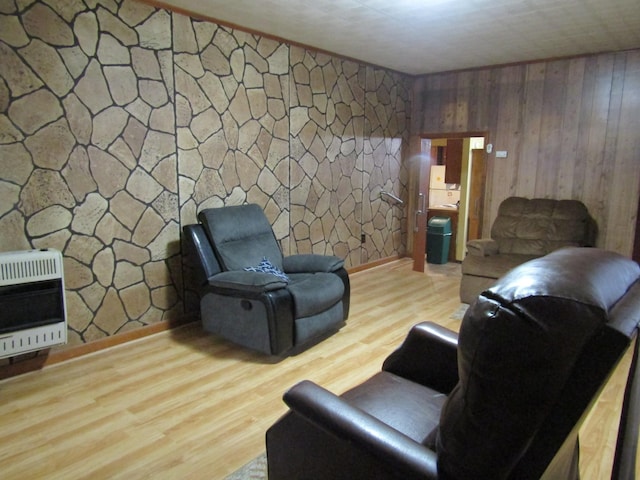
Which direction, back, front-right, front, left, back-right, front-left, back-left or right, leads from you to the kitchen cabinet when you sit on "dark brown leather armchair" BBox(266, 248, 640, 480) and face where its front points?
front-right

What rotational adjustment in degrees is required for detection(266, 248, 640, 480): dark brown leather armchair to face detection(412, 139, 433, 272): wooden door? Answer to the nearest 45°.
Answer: approximately 45° to its right

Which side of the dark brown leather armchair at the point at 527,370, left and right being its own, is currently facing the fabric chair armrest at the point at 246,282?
front

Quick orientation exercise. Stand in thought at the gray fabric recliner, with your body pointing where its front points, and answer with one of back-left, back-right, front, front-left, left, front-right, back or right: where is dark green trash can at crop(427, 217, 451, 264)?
left

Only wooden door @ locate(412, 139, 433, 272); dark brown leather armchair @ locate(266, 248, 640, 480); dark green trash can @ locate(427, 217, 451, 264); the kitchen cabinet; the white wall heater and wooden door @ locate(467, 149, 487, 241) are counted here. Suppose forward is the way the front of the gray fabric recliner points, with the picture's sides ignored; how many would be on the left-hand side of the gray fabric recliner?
4

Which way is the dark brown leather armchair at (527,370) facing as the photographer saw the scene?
facing away from the viewer and to the left of the viewer

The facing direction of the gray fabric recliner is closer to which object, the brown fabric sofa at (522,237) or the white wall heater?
the brown fabric sofa

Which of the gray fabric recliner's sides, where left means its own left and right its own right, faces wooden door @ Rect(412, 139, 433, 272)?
left

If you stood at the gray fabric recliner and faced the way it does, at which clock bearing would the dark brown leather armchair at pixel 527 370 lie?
The dark brown leather armchair is roughly at 1 o'clock from the gray fabric recliner.

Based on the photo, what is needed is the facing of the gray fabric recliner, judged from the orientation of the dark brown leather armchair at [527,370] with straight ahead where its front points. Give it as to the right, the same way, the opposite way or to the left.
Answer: the opposite way
